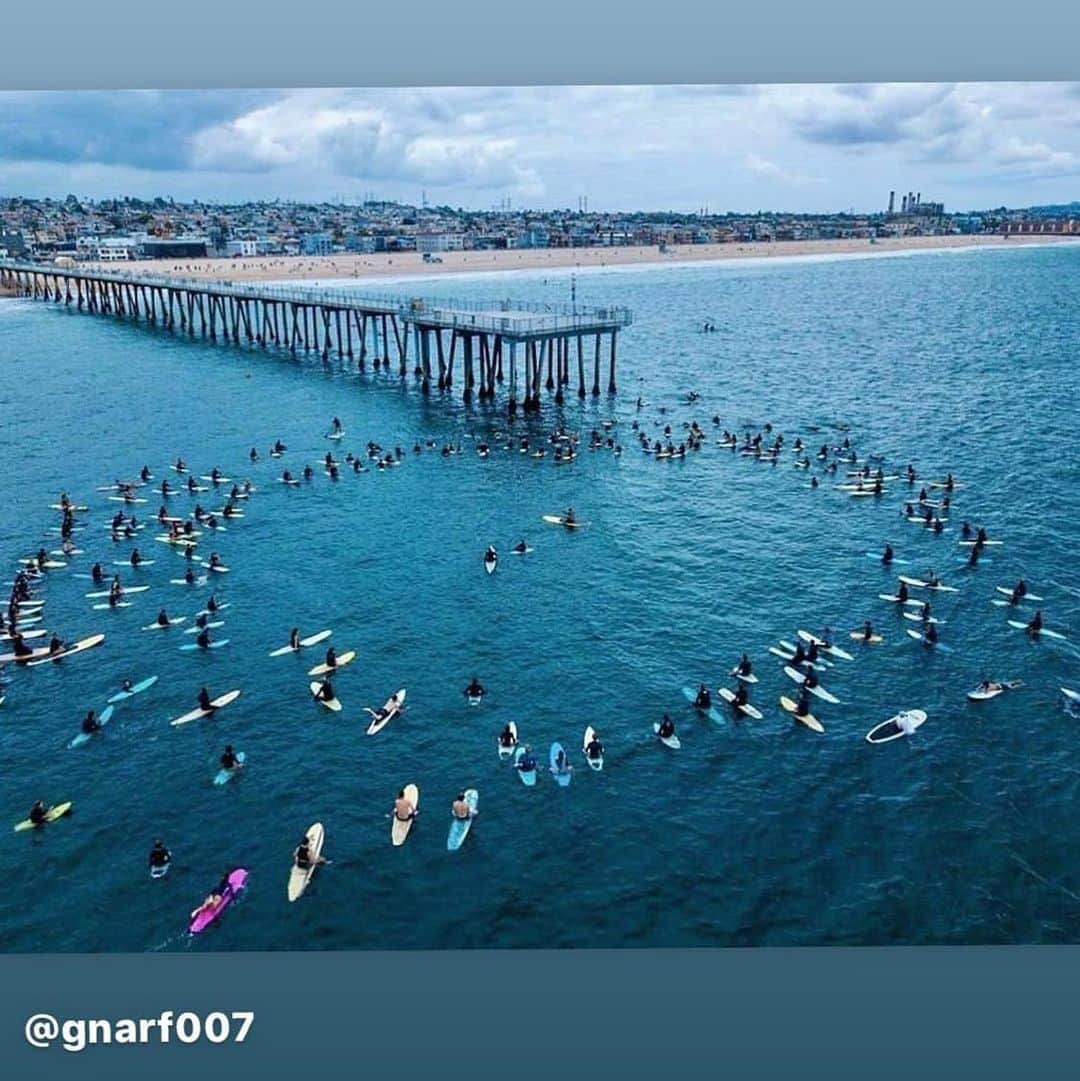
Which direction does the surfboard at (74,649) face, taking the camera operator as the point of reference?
facing to the right of the viewer

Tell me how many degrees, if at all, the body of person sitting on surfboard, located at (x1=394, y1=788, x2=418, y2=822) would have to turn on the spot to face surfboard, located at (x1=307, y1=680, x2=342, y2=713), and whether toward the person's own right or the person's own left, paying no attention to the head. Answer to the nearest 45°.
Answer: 0° — they already face it

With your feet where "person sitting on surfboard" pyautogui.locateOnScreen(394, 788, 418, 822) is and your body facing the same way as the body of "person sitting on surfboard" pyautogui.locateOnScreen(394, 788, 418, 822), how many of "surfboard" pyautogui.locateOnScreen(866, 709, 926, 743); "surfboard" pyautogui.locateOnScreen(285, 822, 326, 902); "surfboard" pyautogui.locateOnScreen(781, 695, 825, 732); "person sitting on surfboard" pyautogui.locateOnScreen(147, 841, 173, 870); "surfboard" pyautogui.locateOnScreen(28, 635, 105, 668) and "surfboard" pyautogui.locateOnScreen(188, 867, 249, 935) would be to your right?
2

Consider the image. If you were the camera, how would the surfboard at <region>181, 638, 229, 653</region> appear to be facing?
facing to the right of the viewer

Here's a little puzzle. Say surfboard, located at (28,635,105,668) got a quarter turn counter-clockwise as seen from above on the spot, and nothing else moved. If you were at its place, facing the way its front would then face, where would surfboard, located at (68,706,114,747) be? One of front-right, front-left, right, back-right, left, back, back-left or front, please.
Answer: back

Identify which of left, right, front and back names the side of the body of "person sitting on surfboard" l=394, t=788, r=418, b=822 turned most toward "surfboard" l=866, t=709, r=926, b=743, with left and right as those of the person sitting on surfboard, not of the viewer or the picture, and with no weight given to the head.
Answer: right

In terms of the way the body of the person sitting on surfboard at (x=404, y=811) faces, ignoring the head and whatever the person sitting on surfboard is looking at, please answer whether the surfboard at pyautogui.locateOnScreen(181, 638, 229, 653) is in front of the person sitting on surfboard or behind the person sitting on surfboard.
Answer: in front

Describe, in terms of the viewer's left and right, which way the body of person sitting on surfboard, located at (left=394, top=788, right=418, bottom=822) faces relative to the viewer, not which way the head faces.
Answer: facing away from the viewer

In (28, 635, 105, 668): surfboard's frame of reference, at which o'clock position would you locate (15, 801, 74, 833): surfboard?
(15, 801, 74, 833): surfboard is roughly at 3 o'clock from (28, 635, 105, 668): surfboard.

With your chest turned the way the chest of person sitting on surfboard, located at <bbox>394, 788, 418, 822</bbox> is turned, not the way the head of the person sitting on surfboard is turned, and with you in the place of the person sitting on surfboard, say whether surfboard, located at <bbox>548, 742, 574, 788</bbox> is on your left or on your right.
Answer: on your right

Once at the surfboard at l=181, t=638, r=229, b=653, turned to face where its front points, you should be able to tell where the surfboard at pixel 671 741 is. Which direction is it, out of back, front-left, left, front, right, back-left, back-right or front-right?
front-right

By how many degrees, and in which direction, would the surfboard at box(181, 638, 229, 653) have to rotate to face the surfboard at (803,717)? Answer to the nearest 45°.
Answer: approximately 45° to its right

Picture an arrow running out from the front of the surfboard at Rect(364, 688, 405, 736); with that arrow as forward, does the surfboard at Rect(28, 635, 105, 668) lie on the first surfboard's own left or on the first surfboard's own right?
on the first surfboard's own left

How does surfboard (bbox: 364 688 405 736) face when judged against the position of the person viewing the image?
facing away from the viewer and to the right of the viewer

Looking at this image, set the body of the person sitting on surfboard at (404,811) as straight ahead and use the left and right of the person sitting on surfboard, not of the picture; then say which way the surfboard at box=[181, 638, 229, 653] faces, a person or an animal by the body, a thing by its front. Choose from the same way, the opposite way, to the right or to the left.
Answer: to the right

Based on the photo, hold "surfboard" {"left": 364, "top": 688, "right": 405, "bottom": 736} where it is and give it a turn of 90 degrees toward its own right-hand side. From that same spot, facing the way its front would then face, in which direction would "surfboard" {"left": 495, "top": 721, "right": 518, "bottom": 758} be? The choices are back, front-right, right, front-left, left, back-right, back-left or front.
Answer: front

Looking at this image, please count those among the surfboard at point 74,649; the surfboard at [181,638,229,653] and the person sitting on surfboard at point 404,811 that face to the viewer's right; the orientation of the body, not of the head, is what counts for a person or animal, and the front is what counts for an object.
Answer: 2

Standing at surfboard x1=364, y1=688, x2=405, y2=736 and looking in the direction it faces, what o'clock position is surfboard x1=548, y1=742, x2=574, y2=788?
surfboard x1=548, y1=742, x2=574, y2=788 is roughly at 3 o'clock from surfboard x1=364, y1=688, x2=405, y2=736.

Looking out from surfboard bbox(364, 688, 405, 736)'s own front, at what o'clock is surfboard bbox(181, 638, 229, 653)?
surfboard bbox(181, 638, 229, 653) is roughly at 9 o'clock from surfboard bbox(364, 688, 405, 736).

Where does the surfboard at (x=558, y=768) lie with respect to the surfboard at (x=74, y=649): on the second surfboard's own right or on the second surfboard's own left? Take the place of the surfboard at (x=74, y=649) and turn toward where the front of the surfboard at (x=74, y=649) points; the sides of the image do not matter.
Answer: on the second surfboard's own right
